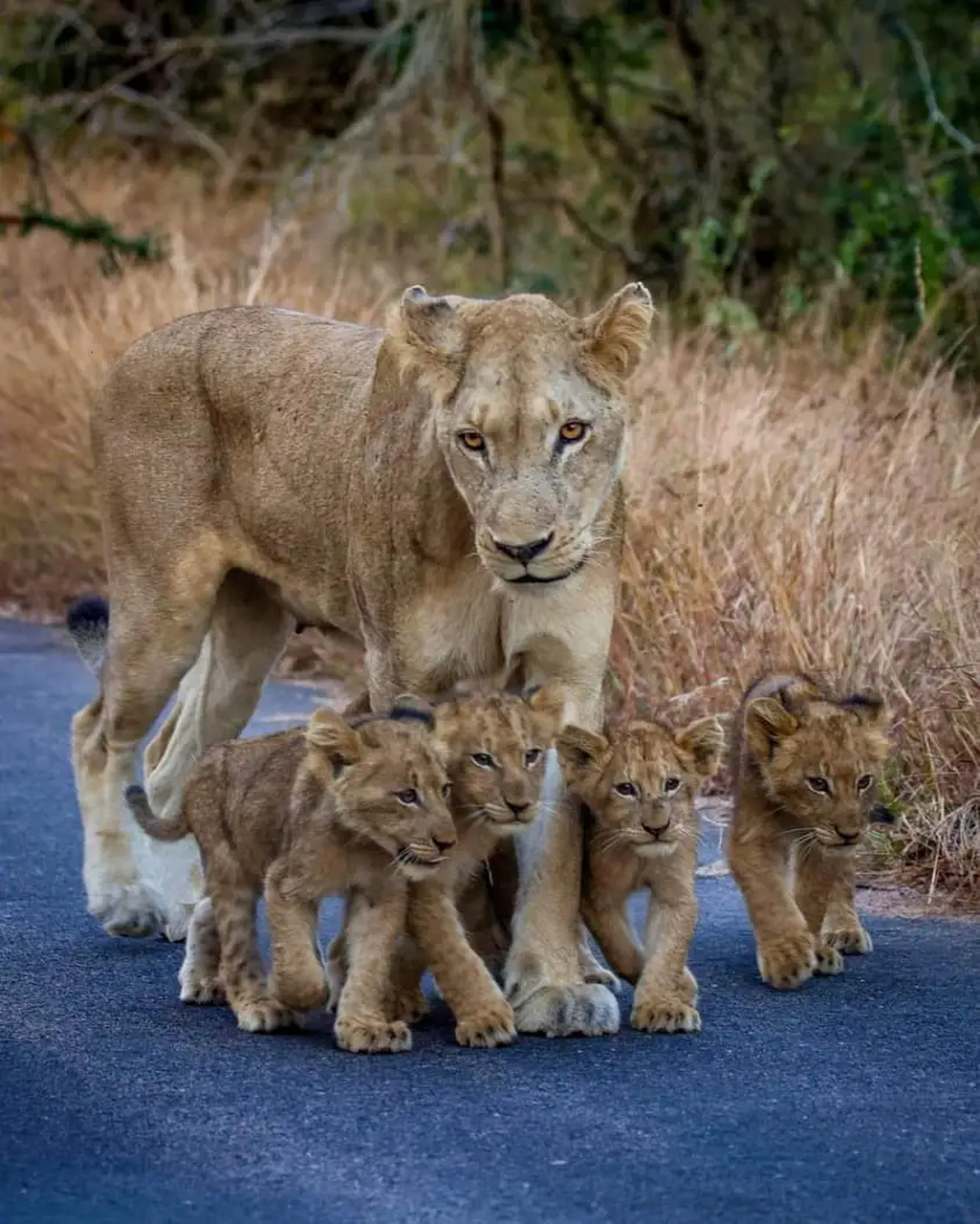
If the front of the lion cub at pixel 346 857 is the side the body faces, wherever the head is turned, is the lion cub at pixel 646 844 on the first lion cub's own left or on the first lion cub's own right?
on the first lion cub's own left

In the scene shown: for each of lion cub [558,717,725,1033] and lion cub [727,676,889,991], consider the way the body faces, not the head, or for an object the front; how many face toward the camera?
2

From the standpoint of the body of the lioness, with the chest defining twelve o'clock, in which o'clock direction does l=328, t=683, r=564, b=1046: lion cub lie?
The lion cub is roughly at 1 o'clock from the lioness.

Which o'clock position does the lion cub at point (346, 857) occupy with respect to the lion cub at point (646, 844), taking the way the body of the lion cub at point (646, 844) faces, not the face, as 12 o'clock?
the lion cub at point (346, 857) is roughly at 2 o'clock from the lion cub at point (646, 844).

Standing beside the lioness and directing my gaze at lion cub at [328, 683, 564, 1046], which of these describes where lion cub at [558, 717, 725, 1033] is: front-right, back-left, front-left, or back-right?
front-left

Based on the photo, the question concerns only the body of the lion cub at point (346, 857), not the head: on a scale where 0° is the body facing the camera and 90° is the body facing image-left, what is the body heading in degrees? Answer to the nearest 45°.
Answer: approximately 315°

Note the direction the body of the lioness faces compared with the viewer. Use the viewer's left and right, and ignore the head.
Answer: facing the viewer and to the right of the viewer

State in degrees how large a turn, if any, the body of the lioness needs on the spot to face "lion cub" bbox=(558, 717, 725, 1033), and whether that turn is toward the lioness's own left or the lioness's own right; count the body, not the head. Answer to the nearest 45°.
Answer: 0° — it already faces it

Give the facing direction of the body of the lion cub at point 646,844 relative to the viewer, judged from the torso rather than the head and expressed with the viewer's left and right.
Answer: facing the viewer

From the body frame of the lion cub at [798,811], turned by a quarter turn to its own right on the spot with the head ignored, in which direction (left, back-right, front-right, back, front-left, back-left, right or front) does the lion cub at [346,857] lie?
front-left
